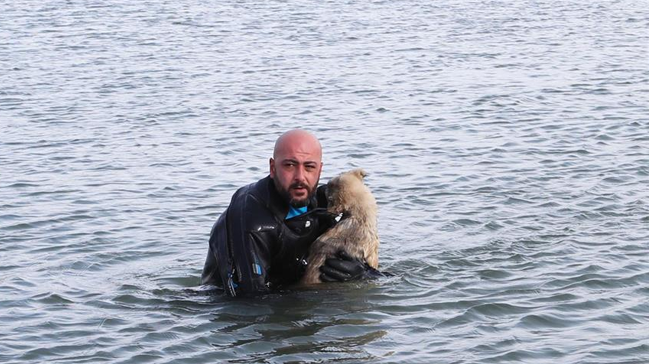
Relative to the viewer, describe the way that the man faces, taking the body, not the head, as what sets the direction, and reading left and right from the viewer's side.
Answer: facing the viewer and to the right of the viewer

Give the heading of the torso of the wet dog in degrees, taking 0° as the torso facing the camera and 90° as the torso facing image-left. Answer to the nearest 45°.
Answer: approximately 90°
